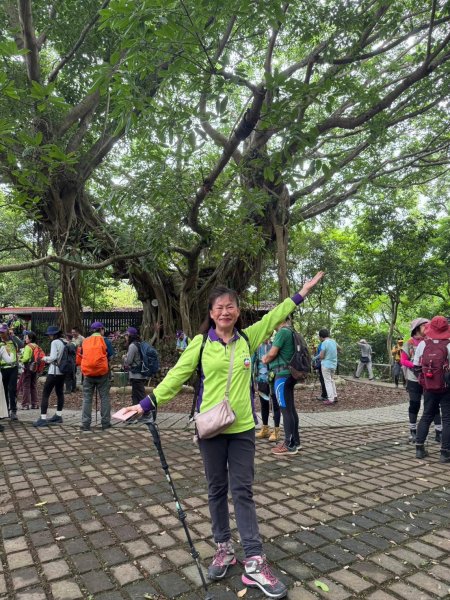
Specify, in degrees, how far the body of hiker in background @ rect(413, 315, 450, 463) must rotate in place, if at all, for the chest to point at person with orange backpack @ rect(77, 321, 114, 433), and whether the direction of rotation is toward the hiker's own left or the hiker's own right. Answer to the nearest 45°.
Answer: approximately 90° to the hiker's own left

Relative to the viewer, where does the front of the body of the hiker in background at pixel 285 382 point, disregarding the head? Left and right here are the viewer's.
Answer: facing to the left of the viewer

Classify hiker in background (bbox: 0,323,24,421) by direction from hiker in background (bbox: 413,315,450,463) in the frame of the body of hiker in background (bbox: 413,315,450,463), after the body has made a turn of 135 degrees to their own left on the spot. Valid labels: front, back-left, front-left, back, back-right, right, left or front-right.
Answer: front-right

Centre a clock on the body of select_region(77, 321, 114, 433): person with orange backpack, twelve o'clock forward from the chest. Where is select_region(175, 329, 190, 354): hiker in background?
The hiker in background is roughly at 1 o'clock from the person with orange backpack.

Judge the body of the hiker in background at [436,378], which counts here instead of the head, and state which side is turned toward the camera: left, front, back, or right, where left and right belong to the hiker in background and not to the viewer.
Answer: back

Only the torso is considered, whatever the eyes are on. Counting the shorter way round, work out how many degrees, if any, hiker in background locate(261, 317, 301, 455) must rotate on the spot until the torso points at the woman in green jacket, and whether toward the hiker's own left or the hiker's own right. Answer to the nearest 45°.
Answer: approximately 90° to the hiker's own left

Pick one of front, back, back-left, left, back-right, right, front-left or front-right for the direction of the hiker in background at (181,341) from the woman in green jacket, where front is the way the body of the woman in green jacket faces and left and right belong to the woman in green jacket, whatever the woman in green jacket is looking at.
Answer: back

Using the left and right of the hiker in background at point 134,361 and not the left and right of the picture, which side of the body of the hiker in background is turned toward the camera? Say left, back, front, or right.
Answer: left

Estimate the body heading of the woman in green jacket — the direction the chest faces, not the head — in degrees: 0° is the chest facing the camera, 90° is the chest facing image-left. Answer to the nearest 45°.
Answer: approximately 0°

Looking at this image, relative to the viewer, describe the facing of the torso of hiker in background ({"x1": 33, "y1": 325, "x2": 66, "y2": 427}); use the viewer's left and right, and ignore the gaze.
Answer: facing to the left of the viewer

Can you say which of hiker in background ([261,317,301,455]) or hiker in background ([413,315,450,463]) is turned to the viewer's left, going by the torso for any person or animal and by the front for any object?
hiker in background ([261,317,301,455])

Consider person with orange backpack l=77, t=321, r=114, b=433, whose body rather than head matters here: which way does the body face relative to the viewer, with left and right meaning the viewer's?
facing away from the viewer
